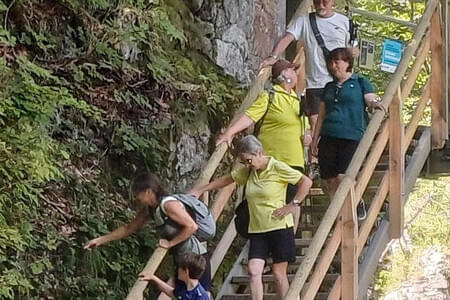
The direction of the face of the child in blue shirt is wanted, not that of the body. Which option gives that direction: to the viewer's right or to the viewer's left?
to the viewer's left

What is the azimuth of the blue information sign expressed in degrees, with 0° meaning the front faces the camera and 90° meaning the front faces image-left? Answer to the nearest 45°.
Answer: approximately 0°

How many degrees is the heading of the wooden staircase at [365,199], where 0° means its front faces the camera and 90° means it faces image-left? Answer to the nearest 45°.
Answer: approximately 45°

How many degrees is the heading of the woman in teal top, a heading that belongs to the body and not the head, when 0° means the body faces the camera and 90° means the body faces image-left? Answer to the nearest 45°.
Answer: approximately 45°
